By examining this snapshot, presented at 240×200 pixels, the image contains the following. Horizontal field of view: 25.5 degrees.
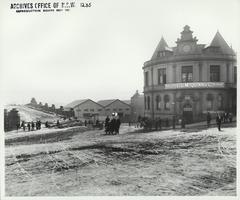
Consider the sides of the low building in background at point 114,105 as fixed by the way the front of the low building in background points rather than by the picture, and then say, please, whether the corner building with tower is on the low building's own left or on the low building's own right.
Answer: on the low building's own left

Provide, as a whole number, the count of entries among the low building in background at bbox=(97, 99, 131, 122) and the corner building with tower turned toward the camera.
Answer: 2

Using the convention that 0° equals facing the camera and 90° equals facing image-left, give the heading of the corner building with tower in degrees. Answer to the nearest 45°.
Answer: approximately 0°
